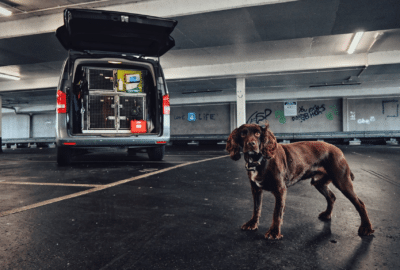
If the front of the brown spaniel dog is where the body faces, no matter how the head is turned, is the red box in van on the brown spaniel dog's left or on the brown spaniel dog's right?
on the brown spaniel dog's right

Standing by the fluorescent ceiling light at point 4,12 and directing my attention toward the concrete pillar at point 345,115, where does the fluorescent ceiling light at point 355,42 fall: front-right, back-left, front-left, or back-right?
front-right

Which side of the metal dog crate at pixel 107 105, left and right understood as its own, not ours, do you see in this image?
front

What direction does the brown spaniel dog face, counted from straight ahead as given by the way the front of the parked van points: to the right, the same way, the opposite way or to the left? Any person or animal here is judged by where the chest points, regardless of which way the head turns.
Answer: to the left

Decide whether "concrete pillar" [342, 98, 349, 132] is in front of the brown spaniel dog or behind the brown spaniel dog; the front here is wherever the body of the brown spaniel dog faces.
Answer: behind

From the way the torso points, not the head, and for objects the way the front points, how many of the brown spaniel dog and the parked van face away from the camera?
1

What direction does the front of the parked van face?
away from the camera

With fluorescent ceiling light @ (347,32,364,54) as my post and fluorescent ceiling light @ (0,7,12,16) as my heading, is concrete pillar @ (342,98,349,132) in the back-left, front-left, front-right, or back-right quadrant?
back-right

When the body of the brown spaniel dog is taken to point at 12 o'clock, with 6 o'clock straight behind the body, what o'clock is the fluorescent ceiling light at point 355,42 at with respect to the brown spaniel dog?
The fluorescent ceiling light is roughly at 5 o'clock from the brown spaniel dog.

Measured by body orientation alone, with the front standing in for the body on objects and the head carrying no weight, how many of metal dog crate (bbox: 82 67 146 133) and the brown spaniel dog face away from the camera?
0

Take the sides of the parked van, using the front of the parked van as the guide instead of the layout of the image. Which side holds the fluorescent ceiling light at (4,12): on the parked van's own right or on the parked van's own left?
on the parked van's own left
